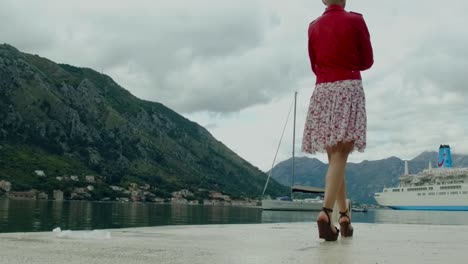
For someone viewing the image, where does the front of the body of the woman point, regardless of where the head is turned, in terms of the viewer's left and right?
facing away from the viewer
